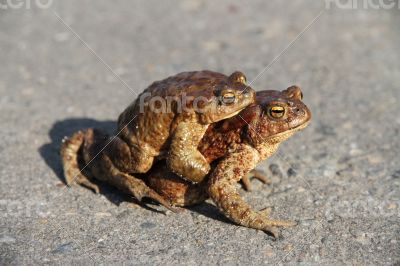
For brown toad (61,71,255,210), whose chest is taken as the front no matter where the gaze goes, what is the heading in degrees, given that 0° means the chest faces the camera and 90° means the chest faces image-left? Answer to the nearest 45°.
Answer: approximately 270°
